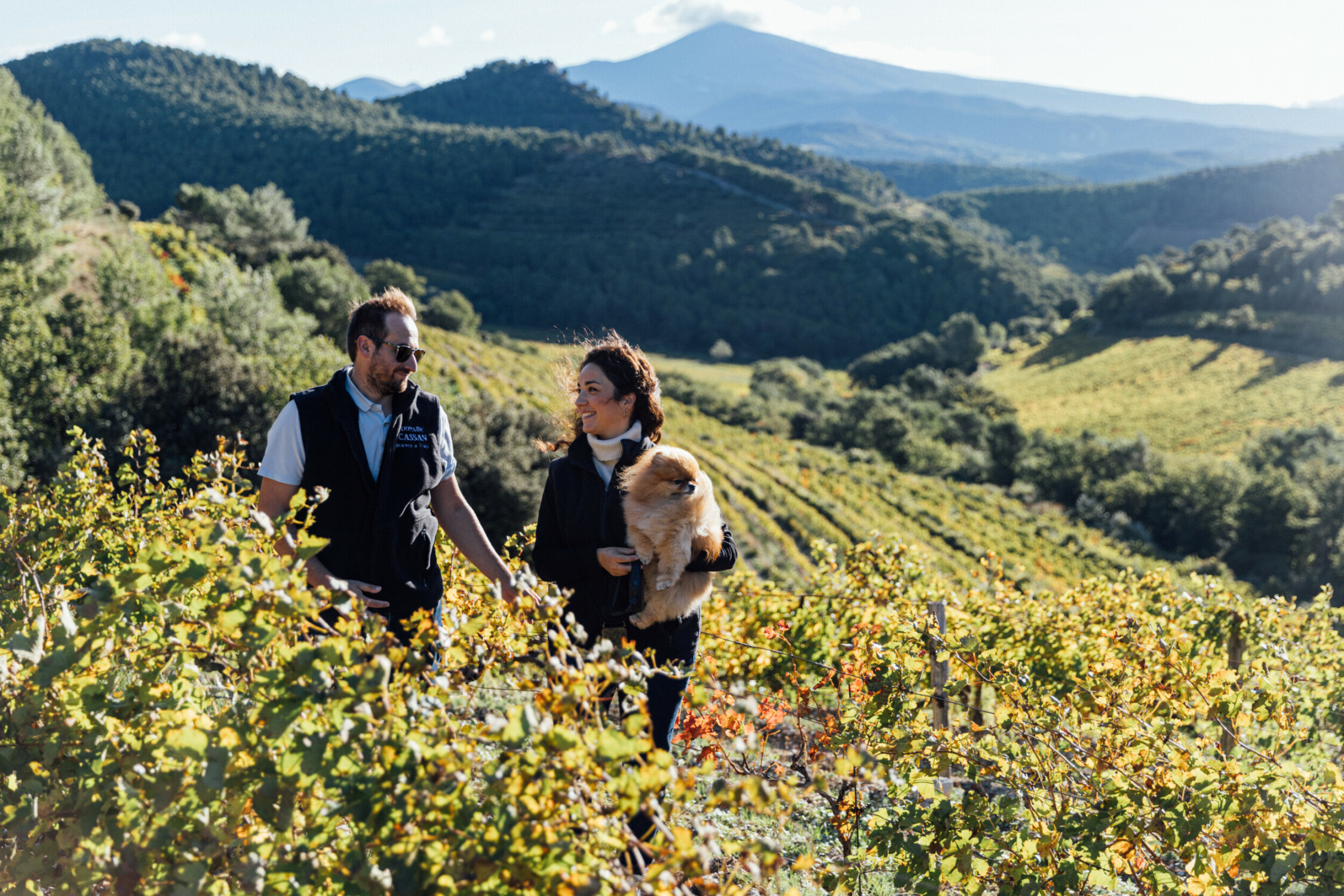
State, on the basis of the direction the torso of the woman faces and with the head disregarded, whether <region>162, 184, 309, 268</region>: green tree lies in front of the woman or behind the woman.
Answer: behind

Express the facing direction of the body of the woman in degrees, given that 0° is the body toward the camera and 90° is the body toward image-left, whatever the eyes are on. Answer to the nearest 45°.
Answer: approximately 0°

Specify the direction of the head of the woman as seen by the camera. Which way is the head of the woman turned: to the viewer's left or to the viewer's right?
to the viewer's left

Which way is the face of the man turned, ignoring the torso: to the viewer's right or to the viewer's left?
to the viewer's right

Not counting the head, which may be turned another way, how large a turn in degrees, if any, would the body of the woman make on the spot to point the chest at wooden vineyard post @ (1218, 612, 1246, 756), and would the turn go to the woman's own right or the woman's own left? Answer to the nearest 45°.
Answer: approximately 135° to the woman's own left
